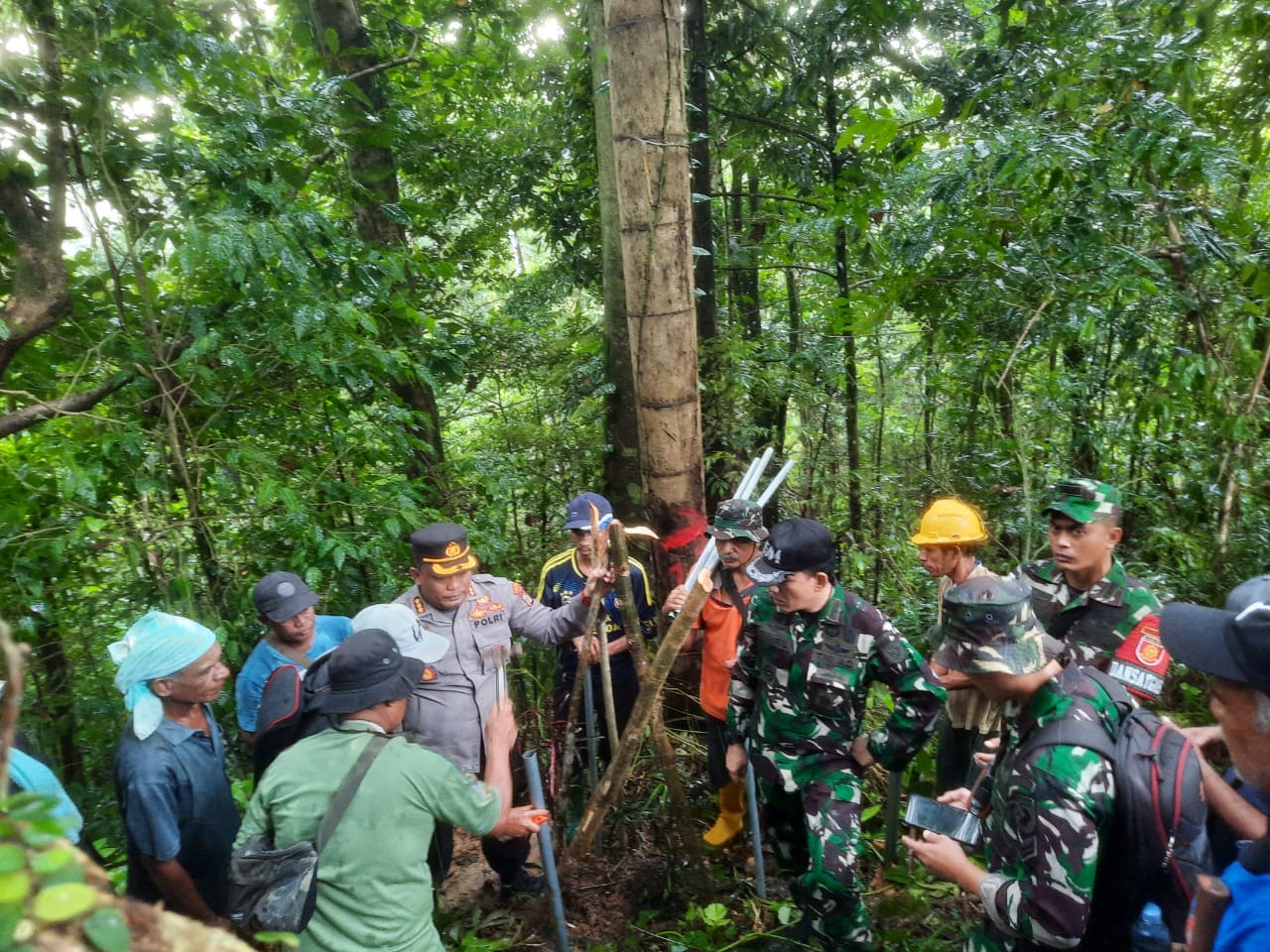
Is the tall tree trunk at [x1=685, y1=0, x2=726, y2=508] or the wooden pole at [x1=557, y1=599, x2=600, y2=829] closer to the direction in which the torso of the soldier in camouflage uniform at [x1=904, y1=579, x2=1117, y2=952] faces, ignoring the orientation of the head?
the wooden pole

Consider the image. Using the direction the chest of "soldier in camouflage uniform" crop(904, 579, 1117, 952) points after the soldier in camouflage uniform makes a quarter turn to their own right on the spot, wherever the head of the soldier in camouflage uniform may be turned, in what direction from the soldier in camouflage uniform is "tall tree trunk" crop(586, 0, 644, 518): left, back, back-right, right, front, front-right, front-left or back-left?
front-left

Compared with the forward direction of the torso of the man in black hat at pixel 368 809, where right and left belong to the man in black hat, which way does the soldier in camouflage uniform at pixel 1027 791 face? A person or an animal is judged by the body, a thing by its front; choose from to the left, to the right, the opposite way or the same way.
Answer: to the left

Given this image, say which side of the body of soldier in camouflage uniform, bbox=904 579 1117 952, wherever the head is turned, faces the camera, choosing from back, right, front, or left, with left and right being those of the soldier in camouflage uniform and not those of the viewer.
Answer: left

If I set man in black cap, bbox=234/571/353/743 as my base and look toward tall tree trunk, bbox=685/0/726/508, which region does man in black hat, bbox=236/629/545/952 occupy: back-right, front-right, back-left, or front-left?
back-right

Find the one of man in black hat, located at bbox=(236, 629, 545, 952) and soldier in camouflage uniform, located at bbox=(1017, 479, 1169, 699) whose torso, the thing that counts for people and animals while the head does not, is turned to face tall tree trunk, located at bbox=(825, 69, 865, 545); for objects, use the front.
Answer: the man in black hat

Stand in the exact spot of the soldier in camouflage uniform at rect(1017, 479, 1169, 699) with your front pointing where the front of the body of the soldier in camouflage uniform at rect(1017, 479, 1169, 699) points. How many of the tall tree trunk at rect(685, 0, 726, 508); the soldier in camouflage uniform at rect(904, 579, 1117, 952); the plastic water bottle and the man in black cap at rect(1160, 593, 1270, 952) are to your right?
1

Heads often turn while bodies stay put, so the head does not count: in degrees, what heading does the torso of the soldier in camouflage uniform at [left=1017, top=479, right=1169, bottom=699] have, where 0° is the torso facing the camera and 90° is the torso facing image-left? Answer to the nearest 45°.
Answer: approximately 45°

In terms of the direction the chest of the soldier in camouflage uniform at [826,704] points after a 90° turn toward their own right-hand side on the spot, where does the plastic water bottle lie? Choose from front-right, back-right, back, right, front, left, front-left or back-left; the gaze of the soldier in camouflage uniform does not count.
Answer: back

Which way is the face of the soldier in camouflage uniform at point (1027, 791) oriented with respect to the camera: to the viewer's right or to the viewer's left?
to the viewer's left

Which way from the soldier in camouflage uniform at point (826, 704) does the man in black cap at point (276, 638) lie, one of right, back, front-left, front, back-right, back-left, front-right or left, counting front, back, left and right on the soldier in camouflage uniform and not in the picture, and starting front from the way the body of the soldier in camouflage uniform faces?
front-right

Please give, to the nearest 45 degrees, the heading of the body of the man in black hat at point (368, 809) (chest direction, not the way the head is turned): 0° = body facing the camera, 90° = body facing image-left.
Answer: approximately 225°

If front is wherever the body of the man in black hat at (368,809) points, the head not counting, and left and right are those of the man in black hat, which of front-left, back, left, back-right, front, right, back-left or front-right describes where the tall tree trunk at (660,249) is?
front

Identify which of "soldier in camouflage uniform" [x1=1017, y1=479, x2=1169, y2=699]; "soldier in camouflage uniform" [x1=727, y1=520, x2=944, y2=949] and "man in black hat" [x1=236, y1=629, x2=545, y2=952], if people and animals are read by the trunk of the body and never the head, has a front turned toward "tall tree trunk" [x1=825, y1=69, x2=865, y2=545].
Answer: the man in black hat

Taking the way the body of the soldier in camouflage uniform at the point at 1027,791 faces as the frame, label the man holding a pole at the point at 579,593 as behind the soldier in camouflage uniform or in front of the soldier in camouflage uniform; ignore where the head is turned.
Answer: in front

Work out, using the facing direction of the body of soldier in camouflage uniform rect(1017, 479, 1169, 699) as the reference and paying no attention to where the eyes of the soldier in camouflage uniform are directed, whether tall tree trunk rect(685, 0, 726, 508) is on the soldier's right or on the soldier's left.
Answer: on the soldier's right
